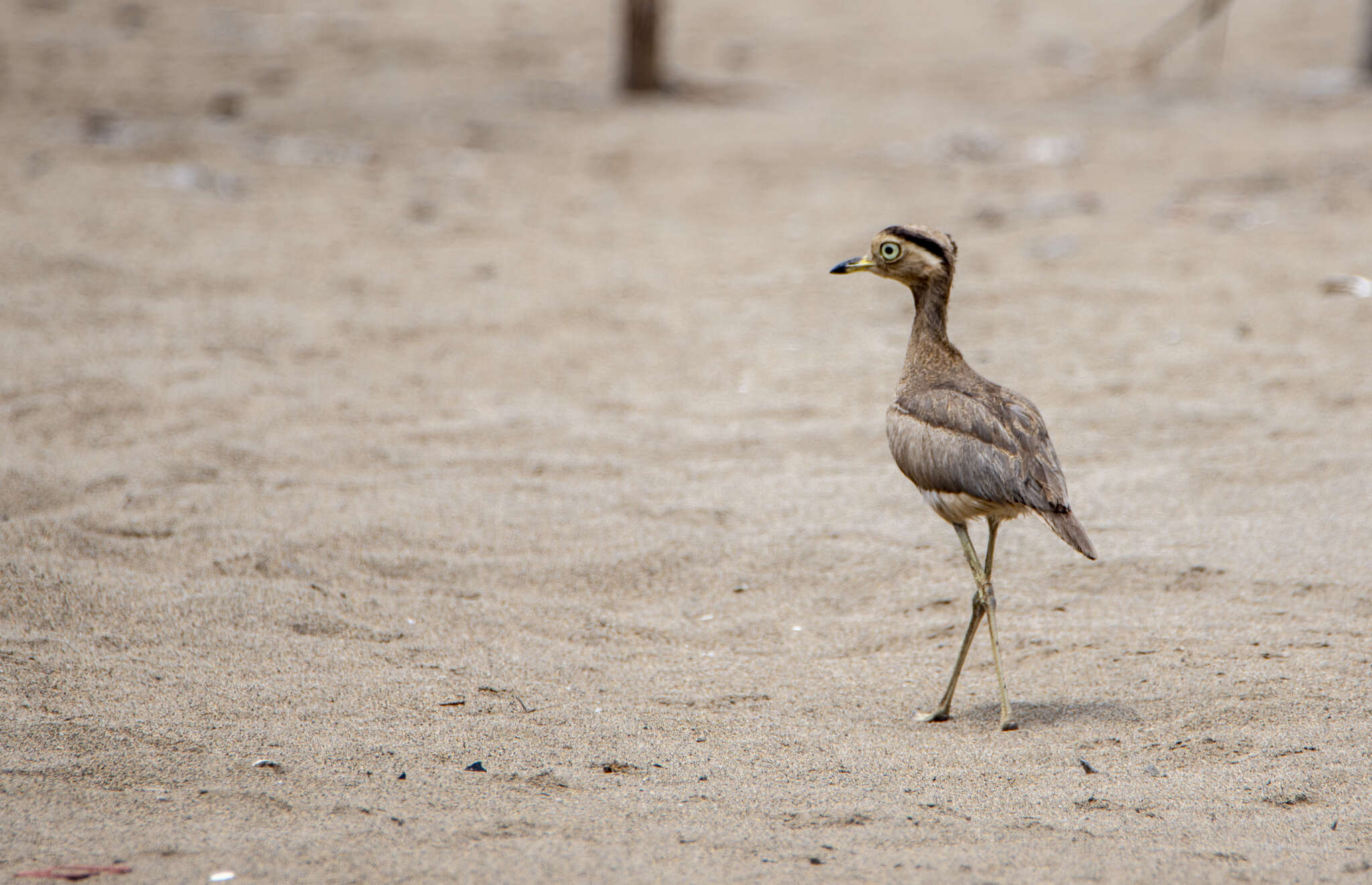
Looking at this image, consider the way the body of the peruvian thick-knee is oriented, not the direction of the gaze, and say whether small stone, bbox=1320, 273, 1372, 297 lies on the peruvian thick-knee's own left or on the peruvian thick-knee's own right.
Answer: on the peruvian thick-knee's own right

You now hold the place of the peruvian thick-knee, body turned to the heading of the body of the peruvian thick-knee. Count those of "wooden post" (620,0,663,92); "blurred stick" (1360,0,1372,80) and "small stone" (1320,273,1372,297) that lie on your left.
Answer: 0

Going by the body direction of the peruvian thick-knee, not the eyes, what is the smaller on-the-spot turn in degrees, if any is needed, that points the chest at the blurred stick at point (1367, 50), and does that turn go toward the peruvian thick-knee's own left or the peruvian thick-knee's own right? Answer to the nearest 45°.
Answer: approximately 90° to the peruvian thick-knee's own right

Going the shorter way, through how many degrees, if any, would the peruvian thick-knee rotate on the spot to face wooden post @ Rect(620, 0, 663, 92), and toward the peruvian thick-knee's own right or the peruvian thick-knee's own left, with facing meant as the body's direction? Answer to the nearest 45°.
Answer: approximately 90° to the peruvian thick-knee's own right

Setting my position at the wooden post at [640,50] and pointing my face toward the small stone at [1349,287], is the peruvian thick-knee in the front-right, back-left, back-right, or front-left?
front-right

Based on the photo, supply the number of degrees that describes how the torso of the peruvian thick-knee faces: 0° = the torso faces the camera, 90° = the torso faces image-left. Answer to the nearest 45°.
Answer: approximately 90°

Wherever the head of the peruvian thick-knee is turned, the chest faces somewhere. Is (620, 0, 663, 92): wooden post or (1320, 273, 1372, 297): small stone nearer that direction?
the wooden post
